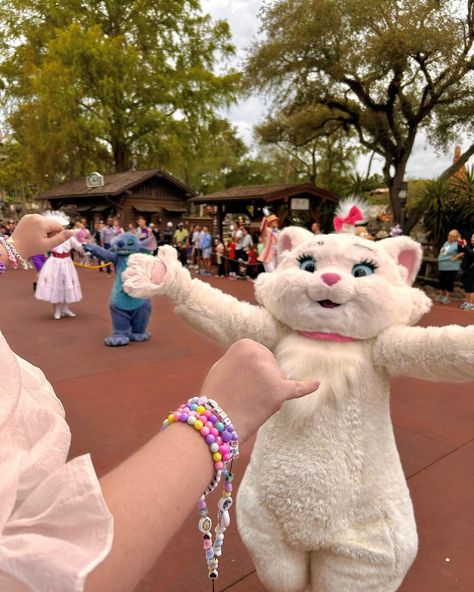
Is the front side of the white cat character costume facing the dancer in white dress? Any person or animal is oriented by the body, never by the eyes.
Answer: no

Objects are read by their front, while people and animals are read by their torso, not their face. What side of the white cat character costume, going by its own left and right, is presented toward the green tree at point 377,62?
back

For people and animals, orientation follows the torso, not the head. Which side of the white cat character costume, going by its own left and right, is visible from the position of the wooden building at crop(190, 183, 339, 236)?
back

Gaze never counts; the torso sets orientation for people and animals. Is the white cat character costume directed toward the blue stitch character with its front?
no

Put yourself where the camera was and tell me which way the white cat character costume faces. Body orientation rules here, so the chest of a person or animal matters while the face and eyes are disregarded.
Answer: facing the viewer

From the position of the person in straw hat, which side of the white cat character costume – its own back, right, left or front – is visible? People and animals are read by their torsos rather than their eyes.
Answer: back

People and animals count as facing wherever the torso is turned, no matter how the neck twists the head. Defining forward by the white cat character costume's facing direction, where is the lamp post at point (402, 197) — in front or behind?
behind

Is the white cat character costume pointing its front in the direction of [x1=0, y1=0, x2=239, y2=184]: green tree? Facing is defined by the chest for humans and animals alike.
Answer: no

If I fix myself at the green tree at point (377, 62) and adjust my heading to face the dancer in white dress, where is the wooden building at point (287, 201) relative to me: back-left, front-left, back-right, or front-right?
front-right
